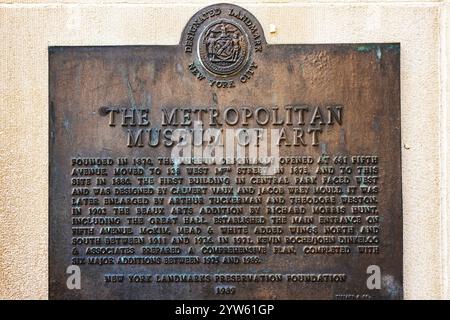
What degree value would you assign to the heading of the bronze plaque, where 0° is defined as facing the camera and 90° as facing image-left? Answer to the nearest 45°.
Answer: approximately 0°
